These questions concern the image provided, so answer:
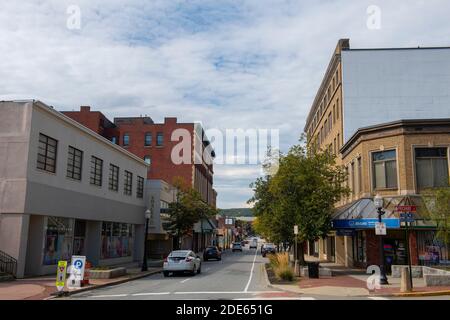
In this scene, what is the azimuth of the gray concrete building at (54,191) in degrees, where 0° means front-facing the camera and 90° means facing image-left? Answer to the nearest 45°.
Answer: approximately 315°

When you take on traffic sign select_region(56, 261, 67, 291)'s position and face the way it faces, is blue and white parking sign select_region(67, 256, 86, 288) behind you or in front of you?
behind

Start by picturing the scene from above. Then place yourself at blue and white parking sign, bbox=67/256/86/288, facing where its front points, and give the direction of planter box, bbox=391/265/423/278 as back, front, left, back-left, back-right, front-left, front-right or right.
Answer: left

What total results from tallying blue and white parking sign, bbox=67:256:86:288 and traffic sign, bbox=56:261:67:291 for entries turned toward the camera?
2

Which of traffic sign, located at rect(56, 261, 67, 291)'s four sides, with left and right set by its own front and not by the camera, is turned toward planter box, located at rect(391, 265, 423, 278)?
left

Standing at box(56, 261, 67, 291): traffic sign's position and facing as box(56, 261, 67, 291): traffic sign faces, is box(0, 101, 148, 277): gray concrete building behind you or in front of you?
behind

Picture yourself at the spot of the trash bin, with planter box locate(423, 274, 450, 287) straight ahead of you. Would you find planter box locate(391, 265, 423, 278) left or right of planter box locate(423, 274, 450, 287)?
left

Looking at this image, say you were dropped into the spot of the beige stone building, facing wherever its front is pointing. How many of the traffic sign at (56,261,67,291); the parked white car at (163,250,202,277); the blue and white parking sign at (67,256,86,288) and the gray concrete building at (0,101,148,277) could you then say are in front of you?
4

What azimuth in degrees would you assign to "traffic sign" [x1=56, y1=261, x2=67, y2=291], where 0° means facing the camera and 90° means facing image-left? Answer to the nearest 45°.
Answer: approximately 0°
